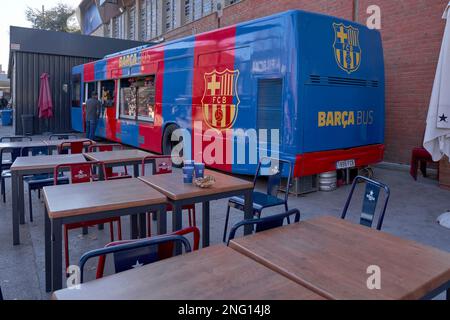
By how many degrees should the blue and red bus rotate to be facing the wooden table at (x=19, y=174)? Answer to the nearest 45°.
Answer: approximately 90° to its left

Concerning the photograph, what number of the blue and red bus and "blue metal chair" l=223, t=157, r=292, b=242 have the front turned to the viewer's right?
0

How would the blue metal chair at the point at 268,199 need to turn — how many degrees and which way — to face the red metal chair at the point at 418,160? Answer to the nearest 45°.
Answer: approximately 180°

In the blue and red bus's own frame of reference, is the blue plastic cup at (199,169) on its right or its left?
on its left

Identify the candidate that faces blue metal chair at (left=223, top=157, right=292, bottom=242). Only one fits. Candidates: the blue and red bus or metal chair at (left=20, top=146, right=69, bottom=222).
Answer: the metal chair

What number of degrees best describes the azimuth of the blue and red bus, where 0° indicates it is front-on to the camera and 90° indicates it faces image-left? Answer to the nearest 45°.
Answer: approximately 135°
